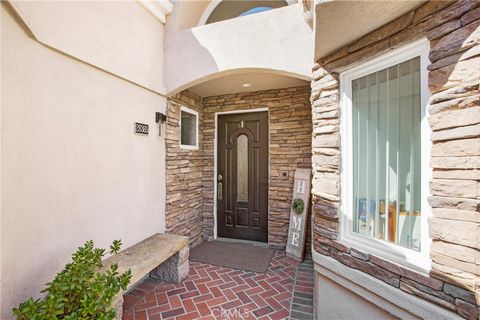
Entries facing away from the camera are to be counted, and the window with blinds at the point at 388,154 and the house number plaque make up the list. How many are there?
0

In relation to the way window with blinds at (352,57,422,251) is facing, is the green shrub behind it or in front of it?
in front

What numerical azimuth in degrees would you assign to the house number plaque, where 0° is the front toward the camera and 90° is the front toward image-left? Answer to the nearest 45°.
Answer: approximately 315°

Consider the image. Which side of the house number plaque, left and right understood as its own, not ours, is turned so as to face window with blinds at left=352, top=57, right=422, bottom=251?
front

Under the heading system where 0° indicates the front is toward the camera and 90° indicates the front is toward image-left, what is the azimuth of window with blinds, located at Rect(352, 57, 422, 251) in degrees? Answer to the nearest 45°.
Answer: approximately 45°
